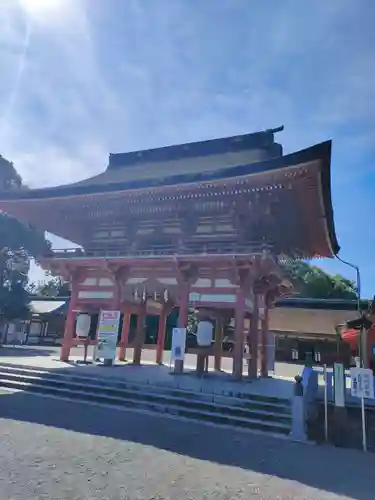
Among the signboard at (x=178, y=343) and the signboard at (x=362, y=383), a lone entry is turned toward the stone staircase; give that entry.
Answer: the signboard at (x=178, y=343)

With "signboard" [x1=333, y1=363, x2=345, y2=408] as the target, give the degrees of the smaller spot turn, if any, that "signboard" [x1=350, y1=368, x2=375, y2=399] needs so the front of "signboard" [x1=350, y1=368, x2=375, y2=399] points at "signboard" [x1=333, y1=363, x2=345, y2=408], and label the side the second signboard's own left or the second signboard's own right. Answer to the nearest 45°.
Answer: approximately 135° to the second signboard's own right

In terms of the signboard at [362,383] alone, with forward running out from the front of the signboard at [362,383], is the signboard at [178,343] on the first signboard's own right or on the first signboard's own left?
on the first signboard's own right

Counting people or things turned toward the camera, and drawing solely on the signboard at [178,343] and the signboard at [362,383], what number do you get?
2

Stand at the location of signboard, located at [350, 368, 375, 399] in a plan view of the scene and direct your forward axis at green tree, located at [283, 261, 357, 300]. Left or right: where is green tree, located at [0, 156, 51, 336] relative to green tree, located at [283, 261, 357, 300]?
left

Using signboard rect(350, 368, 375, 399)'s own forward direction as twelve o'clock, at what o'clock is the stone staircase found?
The stone staircase is roughly at 3 o'clock from the signboard.

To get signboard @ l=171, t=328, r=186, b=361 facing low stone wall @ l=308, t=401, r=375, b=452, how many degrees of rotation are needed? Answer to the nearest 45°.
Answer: approximately 45° to its left

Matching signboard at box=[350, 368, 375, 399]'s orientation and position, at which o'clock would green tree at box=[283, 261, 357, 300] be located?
The green tree is roughly at 6 o'clock from the signboard.

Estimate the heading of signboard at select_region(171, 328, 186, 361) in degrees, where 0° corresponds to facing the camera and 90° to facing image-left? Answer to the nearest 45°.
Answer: approximately 0°

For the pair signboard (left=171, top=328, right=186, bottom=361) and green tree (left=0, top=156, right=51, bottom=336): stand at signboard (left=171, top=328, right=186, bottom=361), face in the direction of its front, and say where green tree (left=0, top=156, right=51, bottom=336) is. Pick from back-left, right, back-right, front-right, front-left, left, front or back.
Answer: back-right

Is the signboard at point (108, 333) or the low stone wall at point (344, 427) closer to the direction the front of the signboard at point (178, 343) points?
the low stone wall

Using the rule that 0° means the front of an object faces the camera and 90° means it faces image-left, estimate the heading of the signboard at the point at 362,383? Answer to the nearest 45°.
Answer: approximately 0°
